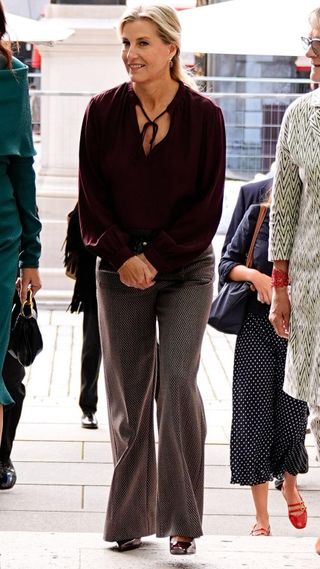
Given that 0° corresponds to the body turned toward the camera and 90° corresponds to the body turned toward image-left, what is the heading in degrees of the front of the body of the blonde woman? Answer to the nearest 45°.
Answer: approximately 0°

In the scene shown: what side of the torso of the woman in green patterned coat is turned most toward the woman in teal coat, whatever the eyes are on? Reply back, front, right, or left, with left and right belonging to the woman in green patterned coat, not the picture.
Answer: right

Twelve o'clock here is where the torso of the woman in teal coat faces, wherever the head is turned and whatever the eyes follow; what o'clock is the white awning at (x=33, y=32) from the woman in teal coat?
The white awning is roughly at 6 o'clock from the woman in teal coat.

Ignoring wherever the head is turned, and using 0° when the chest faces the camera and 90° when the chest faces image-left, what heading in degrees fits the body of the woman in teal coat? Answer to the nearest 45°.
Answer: approximately 0°

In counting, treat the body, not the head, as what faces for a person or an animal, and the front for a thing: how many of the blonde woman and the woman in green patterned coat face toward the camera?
2

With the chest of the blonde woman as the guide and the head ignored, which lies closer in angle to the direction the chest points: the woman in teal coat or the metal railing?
the woman in teal coat

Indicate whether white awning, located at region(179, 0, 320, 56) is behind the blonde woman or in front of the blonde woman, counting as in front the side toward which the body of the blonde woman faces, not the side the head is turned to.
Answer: behind

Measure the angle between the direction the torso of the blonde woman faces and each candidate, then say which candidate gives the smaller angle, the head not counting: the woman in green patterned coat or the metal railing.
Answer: the woman in green patterned coat
